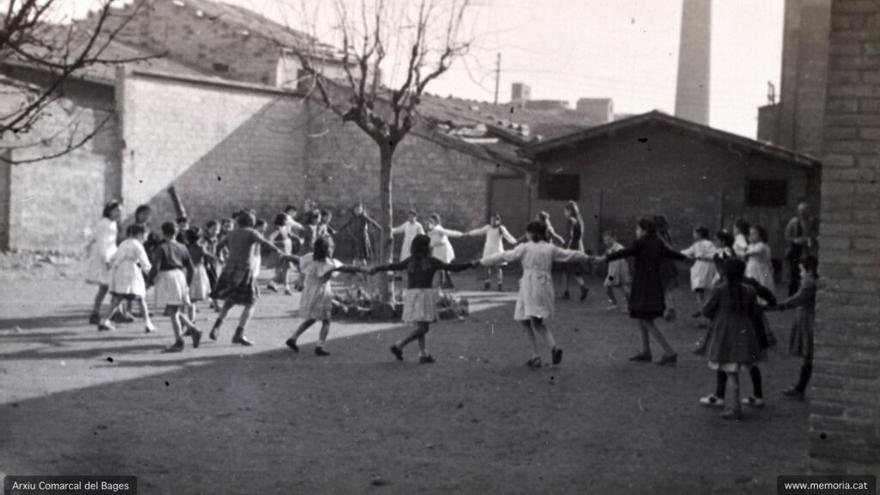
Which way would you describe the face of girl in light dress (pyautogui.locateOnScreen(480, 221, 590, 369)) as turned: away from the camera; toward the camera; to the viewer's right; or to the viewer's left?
away from the camera

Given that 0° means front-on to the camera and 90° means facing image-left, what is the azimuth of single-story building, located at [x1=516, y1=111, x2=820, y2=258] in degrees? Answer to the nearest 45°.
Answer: approximately 0°

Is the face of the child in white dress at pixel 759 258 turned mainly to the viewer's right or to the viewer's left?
to the viewer's left

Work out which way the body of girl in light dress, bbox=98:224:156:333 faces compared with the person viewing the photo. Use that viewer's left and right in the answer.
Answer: facing away from the viewer and to the right of the viewer

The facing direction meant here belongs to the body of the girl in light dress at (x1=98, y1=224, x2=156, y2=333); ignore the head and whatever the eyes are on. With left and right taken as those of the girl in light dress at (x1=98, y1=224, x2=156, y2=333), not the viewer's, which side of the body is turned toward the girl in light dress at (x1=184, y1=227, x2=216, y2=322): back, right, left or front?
front

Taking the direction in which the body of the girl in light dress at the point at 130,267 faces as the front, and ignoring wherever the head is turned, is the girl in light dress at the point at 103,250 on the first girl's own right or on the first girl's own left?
on the first girl's own left

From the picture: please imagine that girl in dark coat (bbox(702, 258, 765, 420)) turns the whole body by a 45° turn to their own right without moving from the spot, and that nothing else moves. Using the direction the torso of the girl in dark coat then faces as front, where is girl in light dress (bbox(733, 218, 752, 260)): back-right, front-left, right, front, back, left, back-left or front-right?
front-left

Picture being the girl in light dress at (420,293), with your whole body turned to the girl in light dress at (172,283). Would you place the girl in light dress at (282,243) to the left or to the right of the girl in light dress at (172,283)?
right

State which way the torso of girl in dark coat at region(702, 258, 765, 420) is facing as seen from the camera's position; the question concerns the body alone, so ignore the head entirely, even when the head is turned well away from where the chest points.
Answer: away from the camera

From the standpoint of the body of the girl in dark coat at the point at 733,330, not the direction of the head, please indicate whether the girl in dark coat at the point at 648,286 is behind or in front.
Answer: in front

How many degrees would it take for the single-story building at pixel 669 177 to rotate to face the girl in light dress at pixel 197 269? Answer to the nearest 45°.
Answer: approximately 45° to its right

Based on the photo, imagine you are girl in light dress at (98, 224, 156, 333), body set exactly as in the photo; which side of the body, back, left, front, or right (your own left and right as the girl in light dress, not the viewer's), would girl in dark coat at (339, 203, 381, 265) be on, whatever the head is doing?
front
